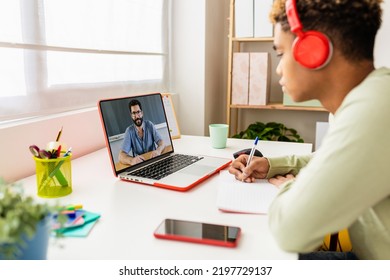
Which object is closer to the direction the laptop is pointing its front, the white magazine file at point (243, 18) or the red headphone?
the red headphone

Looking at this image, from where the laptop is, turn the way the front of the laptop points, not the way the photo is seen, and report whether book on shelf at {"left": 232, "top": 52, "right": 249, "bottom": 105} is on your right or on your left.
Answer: on your left

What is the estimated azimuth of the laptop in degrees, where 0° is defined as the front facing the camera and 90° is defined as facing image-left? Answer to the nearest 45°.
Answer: approximately 315°

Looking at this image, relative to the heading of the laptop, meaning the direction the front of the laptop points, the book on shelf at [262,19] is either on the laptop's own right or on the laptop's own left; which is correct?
on the laptop's own left

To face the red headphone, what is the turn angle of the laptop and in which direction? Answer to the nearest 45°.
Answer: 0° — it already faces it

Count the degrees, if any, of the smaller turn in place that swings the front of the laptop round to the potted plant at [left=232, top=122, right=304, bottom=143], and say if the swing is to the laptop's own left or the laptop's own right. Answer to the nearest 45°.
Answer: approximately 90° to the laptop's own left
